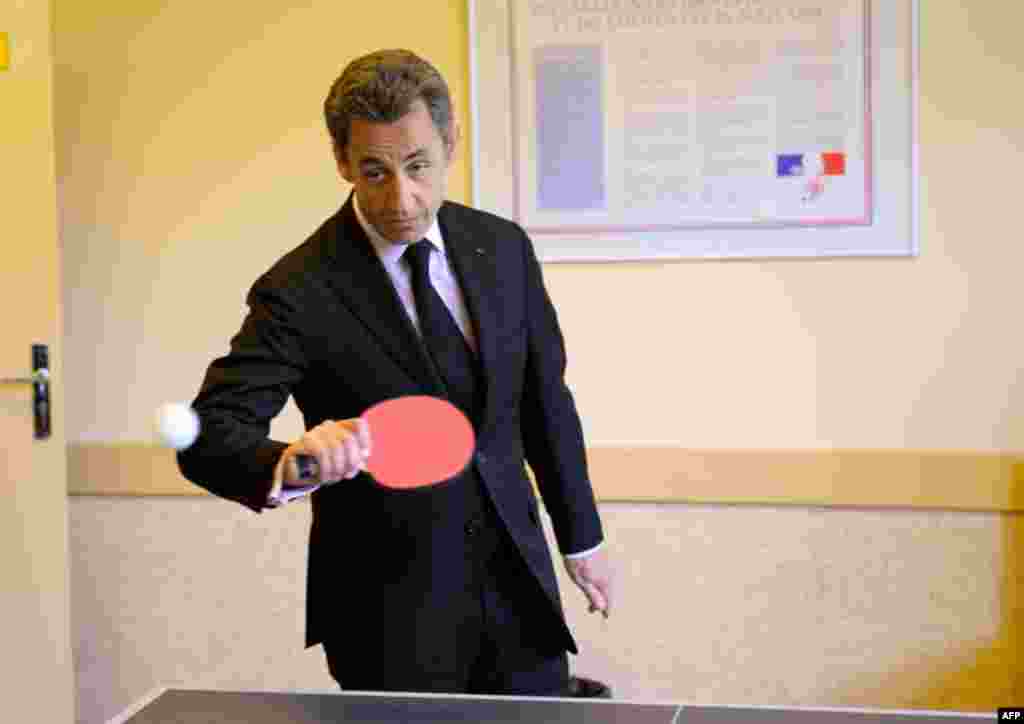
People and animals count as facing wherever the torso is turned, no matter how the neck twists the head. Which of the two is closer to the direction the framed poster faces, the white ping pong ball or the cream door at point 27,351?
the white ping pong ball

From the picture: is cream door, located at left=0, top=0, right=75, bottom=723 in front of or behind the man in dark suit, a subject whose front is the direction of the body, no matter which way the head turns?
behind

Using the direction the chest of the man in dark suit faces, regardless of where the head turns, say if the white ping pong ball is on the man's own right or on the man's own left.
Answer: on the man's own right

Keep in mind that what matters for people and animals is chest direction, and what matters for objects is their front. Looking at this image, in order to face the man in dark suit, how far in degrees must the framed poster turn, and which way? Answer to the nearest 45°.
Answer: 0° — it already faces them

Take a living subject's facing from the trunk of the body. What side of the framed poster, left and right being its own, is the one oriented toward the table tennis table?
front

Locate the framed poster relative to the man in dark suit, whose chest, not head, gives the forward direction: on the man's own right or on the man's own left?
on the man's own left

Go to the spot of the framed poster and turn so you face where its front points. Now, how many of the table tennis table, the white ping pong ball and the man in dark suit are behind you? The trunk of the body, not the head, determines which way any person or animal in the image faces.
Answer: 0

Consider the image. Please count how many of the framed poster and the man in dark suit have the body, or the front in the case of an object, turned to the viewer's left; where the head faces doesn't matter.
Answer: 0

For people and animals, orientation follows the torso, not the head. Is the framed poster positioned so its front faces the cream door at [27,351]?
no

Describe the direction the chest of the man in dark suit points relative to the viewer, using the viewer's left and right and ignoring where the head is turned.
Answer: facing the viewer and to the right of the viewer

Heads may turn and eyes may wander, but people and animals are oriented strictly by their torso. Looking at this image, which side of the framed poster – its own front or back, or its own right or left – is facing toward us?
front
